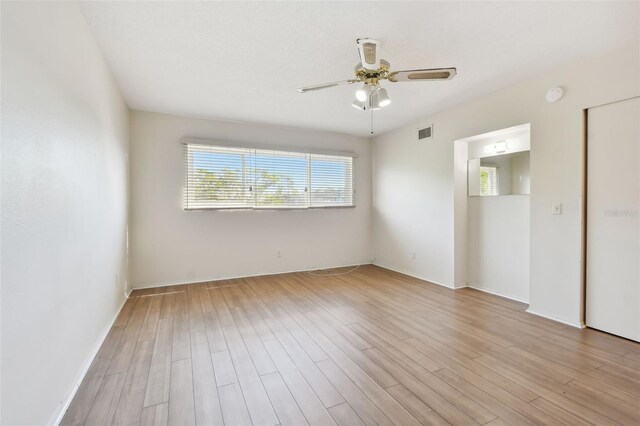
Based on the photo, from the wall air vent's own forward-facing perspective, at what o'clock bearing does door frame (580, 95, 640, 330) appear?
The door frame is roughly at 9 o'clock from the wall air vent.

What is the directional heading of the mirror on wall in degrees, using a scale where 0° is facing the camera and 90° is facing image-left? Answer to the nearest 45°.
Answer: approximately 45°

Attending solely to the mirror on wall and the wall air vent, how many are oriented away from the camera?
0

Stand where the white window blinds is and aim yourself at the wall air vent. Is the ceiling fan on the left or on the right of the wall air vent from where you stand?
right

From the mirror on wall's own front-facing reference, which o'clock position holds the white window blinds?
The white window blinds is roughly at 1 o'clock from the mirror on wall.

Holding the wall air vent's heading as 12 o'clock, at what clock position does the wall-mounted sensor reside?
The wall-mounted sensor is roughly at 9 o'clock from the wall air vent.

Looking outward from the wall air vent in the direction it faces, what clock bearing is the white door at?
The white door is roughly at 9 o'clock from the wall air vent.
